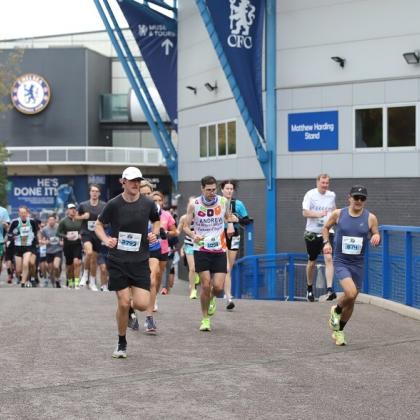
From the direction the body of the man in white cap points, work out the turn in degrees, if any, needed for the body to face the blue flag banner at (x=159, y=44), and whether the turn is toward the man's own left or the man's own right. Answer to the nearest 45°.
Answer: approximately 180°

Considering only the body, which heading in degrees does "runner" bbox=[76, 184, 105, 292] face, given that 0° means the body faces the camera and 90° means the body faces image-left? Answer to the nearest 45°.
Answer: approximately 0°

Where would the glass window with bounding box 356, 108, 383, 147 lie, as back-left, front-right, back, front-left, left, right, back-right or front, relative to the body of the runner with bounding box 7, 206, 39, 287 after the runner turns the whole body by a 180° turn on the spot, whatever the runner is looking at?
right

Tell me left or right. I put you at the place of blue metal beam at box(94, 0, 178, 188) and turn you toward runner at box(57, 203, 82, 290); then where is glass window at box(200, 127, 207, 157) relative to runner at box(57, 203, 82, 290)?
left

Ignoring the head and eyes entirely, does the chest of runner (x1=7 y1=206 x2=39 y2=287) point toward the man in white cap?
yes

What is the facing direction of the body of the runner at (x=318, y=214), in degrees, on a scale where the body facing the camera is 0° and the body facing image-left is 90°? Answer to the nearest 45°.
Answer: approximately 315°

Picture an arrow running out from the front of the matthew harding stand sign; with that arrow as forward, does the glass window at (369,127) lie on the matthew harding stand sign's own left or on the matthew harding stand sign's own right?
on the matthew harding stand sign's own left
